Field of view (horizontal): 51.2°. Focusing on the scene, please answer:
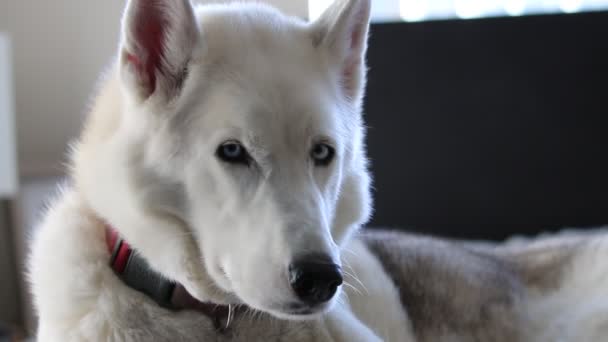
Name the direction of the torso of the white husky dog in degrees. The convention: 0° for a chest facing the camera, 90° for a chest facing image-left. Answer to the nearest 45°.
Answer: approximately 45°

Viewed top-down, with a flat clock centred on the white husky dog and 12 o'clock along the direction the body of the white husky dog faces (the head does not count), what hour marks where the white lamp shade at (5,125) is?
The white lamp shade is roughly at 3 o'clock from the white husky dog.
